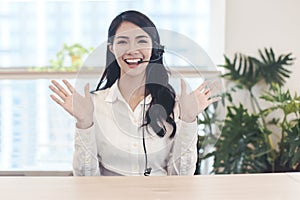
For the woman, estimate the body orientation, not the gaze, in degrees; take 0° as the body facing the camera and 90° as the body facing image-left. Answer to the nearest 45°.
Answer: approximately 0°

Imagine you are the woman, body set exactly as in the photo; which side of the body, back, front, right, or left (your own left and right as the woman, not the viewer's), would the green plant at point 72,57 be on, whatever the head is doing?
back

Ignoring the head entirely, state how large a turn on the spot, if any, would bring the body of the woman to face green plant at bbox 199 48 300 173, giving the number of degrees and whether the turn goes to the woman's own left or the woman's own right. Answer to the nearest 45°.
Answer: approximately 135° to the woman's own left
